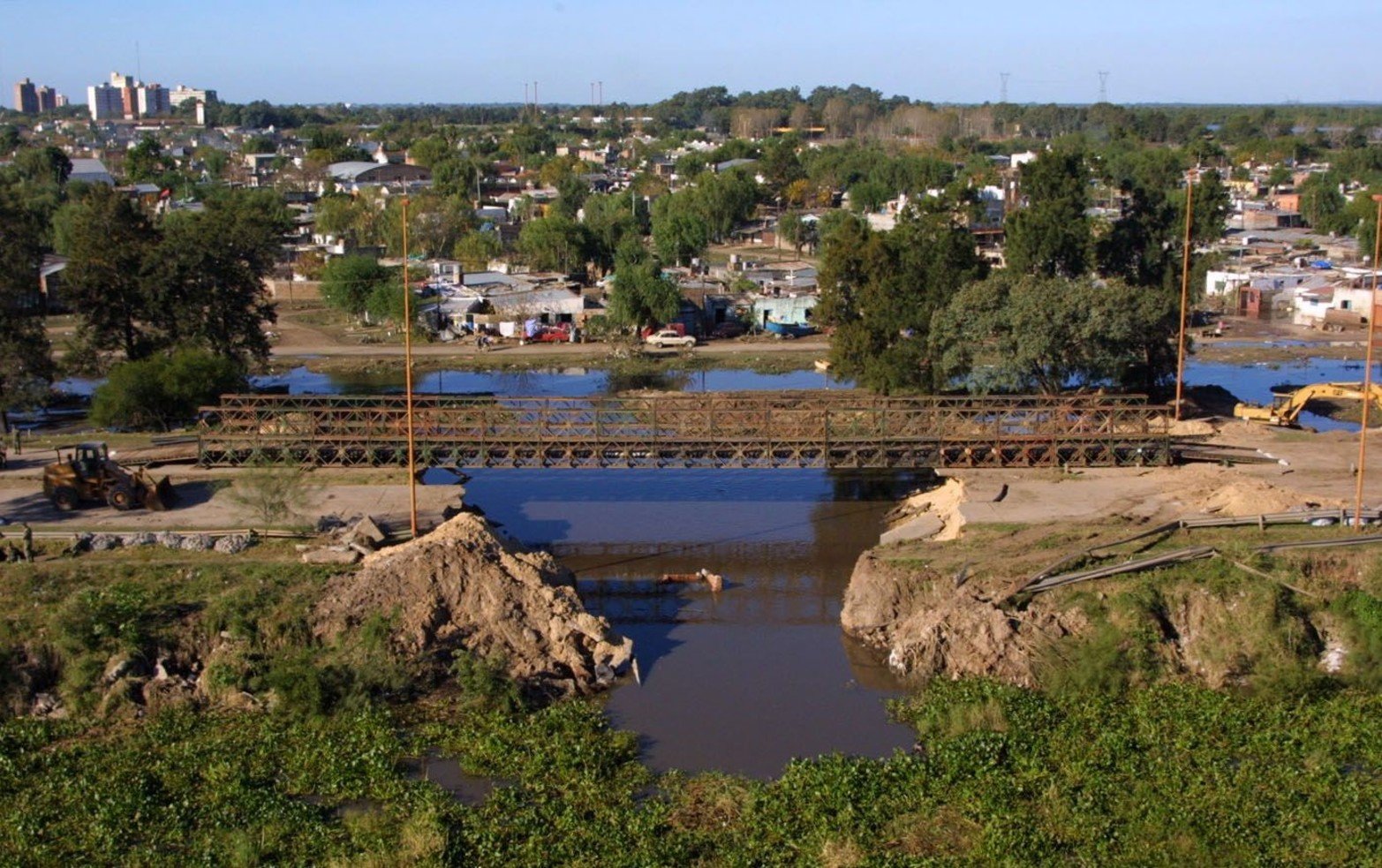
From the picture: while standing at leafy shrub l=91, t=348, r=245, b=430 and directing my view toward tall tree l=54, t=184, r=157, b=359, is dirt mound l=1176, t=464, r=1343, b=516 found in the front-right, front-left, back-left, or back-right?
back-right

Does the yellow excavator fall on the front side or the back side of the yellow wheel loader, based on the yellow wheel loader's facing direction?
on the front side

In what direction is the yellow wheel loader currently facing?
to the viewer's right

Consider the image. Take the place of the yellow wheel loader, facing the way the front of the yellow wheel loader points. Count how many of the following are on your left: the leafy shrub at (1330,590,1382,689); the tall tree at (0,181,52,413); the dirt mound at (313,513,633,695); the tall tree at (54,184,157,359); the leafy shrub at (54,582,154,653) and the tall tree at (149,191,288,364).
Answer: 3

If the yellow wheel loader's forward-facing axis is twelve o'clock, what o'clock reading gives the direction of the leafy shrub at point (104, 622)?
The leafy shrub is roughly at 3 o'clock from the yellow wheel loader.

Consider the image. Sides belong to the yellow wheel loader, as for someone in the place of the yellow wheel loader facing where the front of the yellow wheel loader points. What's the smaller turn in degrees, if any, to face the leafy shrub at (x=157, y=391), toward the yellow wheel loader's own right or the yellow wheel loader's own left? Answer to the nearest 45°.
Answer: approximately 90° to the yellow wheel loader's own left
